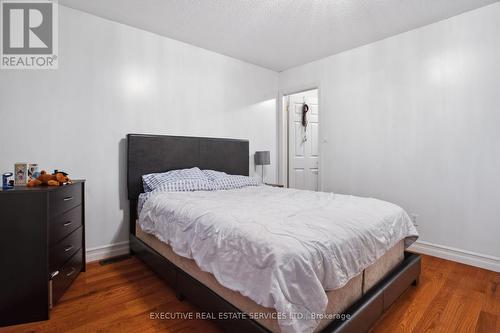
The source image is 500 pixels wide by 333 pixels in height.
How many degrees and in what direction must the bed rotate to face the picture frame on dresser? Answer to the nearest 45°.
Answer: approximately 135° to its right

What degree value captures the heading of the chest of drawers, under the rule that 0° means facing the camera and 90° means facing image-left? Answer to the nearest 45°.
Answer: approximately 270°

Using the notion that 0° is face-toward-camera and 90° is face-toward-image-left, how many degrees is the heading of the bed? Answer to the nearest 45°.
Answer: approximately 315°

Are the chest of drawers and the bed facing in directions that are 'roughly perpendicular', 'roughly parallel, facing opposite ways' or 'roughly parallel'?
roughly perpendicular

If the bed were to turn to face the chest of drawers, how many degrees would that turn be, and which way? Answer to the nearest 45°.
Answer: approximately 135° to its right

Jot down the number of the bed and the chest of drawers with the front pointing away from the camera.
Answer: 0

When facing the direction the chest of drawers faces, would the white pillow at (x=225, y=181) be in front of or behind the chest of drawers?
in front

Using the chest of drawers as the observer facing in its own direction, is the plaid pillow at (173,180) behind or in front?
in front
